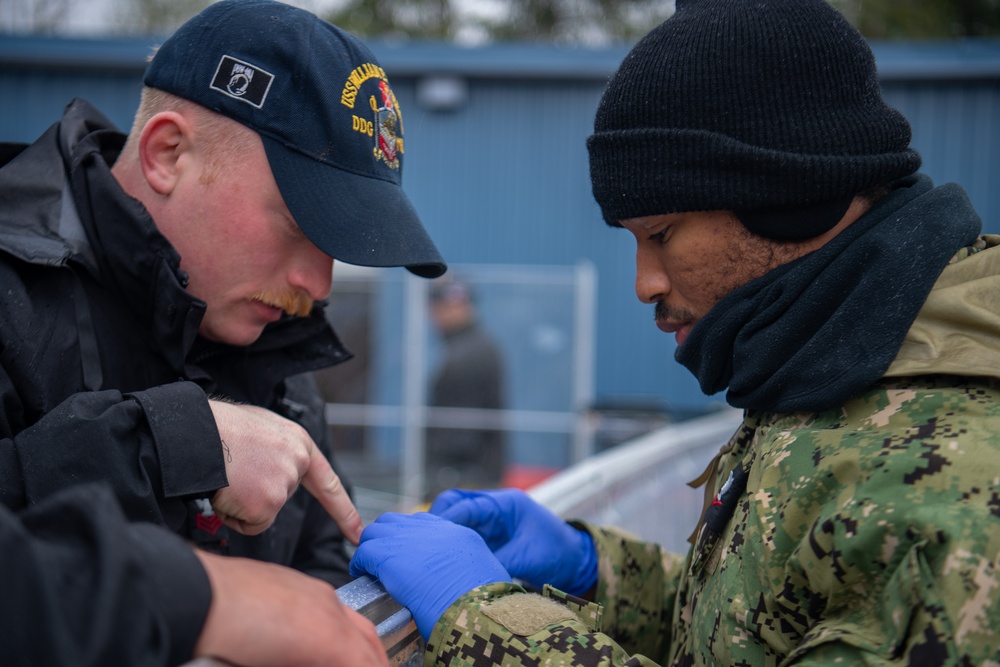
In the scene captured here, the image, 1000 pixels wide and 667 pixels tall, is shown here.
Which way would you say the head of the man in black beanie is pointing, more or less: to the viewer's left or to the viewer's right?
to the viewer's left

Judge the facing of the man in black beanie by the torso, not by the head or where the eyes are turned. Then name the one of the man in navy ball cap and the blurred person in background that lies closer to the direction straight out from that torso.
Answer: the man in navy ball cap

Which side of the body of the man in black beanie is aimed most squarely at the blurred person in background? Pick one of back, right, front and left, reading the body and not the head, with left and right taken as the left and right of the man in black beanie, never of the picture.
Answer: right

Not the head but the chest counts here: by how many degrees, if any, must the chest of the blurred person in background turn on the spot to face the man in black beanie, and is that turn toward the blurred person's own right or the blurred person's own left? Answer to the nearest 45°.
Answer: approximately 45° to the blurred person's own left

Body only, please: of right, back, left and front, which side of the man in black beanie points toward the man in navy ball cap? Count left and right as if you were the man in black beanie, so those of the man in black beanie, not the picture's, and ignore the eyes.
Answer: front

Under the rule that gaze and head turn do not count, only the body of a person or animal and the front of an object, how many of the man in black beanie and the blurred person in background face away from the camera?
0

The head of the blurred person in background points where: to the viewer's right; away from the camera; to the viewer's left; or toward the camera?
toward the camera

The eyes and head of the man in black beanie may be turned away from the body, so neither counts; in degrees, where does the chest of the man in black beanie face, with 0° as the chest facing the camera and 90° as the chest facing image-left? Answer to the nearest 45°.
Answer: approximately 90°

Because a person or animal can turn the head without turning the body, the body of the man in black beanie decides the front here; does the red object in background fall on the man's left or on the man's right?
on the man's right
